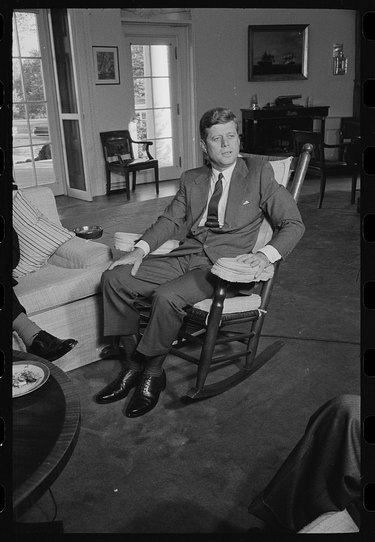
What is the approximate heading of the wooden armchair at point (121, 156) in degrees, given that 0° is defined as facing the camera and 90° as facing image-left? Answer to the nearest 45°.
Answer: approximately 315°

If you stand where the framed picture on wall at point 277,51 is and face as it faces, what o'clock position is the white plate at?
The white plate is roughly at 12 o'clock from the framed picture on wall.

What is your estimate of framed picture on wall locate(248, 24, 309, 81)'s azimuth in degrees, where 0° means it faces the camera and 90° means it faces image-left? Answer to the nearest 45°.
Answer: approximately 0°

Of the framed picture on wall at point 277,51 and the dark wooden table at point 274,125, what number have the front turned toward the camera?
2

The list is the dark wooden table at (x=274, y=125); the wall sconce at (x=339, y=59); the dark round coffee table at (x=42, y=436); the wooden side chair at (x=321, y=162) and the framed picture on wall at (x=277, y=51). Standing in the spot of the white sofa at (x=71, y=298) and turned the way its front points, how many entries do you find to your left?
4

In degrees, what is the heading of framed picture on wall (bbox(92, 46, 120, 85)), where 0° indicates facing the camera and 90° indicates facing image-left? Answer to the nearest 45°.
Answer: approximately 0°

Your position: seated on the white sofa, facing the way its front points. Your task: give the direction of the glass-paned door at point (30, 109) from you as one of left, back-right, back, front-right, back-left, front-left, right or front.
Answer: back-left

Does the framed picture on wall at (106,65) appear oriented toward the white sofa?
yes
